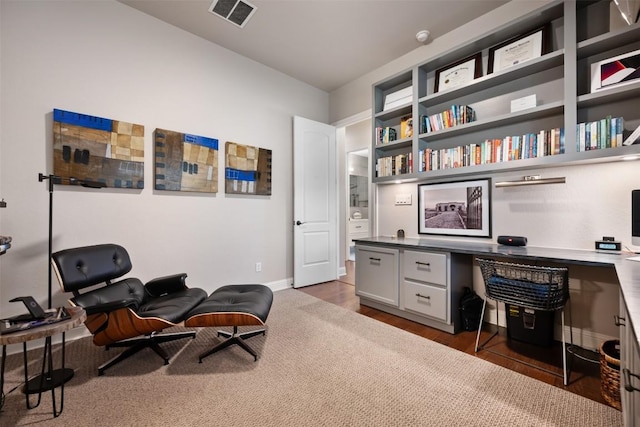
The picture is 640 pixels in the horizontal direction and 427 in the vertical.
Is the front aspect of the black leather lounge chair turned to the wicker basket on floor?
yes

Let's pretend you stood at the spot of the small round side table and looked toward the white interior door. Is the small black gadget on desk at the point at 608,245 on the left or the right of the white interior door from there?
right

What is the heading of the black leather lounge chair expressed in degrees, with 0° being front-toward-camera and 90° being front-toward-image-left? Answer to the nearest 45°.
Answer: approximately 315°

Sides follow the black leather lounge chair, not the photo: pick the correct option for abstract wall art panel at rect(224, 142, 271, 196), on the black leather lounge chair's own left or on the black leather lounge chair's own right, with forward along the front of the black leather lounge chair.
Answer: on the black leather lounge chair's own left

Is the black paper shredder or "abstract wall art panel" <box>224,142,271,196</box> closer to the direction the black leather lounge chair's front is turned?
the black paper shredder

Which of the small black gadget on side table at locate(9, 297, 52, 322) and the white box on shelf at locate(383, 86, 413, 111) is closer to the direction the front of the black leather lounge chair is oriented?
the white box on shelf
